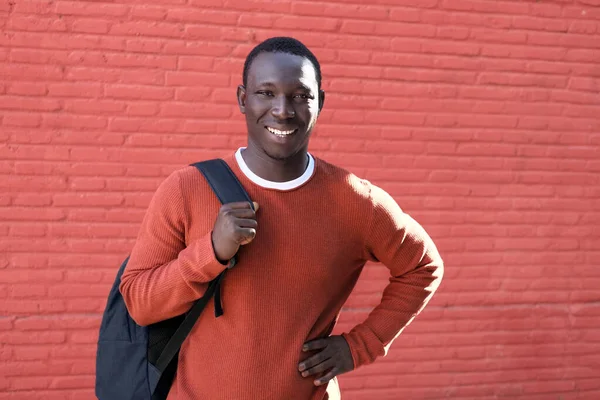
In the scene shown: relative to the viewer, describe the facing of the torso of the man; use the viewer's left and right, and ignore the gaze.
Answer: facing the viewer
